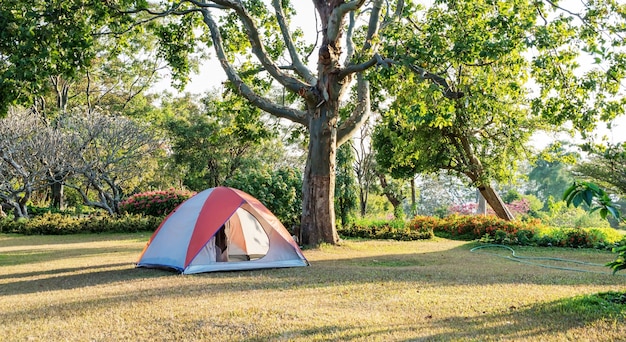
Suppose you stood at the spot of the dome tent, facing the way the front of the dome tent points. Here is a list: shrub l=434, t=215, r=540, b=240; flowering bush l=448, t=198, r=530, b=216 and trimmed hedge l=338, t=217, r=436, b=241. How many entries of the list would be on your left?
3

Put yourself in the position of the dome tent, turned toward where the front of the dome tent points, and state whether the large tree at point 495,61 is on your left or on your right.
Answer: on your left

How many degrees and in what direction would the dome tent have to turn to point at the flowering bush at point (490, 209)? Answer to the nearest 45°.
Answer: approximately 90° to its left

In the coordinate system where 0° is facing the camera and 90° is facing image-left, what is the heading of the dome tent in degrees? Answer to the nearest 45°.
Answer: approximately 315°

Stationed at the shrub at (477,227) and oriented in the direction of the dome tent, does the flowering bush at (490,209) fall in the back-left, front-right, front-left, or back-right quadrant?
back-right

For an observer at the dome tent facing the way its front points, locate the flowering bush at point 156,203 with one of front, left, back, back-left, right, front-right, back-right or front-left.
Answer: back-left

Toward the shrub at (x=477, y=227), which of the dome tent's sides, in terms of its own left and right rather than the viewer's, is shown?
left

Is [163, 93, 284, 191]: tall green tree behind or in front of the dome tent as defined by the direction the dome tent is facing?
behind

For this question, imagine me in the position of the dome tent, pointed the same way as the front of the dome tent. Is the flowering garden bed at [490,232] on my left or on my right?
on my left

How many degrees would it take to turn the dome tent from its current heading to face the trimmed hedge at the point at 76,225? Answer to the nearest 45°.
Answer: approximately 180°

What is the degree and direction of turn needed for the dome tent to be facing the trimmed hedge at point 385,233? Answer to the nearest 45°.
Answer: approximately 90° to its left
